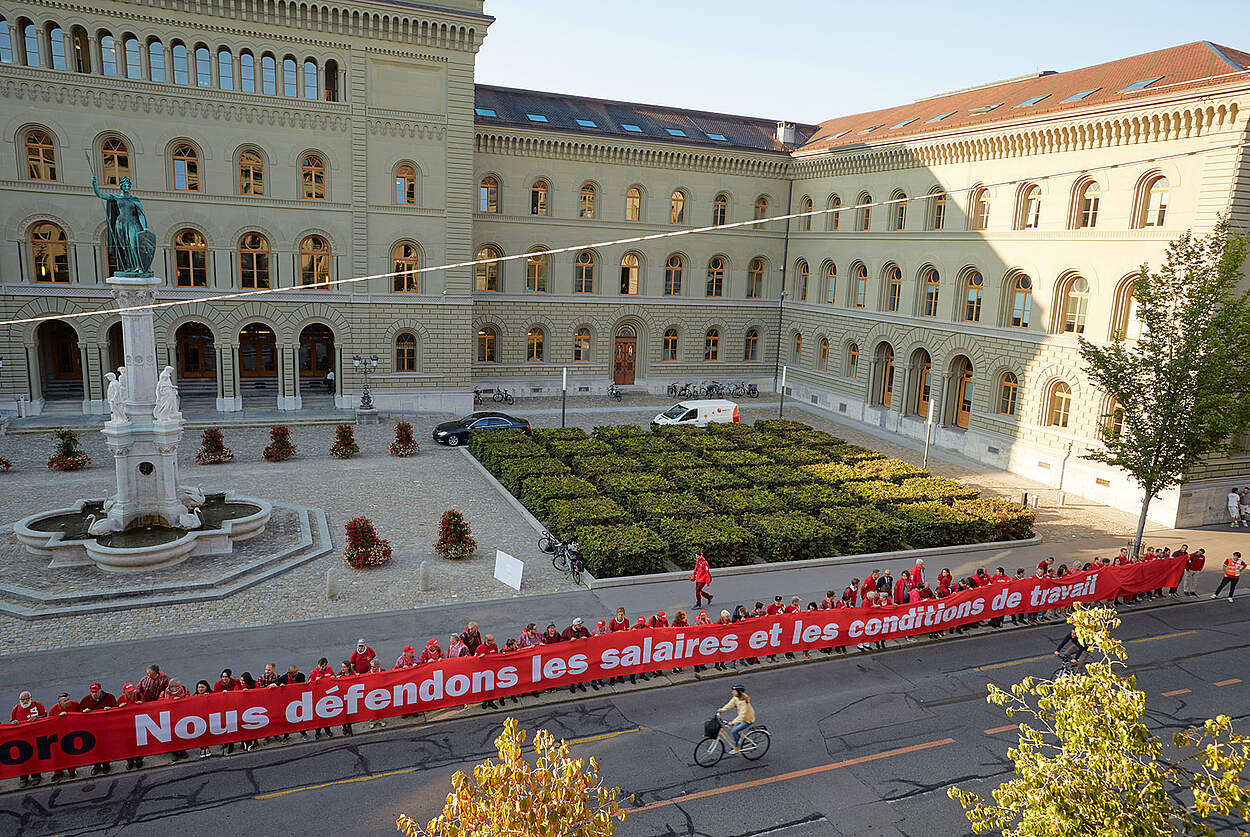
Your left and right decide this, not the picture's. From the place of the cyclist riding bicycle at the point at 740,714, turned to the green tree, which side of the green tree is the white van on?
left

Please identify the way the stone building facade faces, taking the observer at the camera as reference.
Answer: facing the viewer

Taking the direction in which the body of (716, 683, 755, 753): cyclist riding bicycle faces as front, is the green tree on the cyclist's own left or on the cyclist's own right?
on the cyclist's own right

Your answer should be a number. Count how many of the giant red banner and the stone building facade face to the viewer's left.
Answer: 0

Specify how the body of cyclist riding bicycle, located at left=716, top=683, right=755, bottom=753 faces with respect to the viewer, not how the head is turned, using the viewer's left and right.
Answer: facing to the left of the viewer

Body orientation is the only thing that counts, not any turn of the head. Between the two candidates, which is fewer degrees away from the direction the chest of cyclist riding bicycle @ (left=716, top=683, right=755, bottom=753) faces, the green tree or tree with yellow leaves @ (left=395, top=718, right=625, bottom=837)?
the tree with yellow leaves

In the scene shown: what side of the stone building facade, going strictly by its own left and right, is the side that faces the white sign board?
front

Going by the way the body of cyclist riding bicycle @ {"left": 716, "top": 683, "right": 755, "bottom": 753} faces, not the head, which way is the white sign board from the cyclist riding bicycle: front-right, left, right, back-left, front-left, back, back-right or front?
front-right

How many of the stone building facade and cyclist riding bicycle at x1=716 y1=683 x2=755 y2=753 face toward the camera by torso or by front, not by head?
1

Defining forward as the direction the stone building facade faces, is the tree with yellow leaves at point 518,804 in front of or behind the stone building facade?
in front
